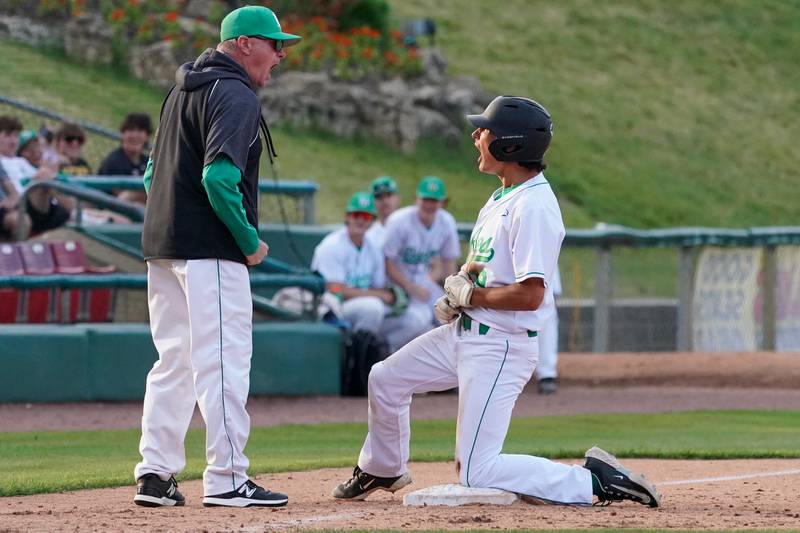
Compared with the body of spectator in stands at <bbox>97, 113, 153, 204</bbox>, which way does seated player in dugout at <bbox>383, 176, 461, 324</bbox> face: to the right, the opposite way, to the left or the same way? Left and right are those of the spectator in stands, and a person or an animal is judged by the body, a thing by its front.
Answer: the same way

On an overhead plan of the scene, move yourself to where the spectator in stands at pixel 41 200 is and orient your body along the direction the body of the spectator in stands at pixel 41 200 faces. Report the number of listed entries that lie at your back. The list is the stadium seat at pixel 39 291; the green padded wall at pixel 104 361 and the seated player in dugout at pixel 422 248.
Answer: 0

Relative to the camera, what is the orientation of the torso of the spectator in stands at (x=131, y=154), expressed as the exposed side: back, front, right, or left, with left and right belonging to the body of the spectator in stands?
front

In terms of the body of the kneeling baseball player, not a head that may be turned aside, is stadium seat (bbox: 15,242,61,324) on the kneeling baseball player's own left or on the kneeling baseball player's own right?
on the kneeling baseball player's own right

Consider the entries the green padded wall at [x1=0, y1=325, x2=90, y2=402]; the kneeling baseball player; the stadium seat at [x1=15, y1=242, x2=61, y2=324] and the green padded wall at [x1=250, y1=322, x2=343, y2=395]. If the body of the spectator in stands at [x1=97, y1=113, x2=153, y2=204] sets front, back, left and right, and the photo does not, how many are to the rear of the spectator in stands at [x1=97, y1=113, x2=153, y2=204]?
0

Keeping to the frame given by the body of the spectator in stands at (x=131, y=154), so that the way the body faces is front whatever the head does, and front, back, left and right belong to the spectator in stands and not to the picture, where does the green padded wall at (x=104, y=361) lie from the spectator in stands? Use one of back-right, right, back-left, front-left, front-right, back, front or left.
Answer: front

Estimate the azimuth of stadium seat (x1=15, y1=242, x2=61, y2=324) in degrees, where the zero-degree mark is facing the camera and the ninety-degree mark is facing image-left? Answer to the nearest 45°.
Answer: approximately 315°

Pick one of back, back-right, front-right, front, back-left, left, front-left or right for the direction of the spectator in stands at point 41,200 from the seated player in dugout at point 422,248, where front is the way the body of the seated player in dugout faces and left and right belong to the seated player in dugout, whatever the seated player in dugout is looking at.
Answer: right

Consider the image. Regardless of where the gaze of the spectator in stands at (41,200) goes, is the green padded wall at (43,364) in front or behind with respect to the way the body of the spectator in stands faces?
in front

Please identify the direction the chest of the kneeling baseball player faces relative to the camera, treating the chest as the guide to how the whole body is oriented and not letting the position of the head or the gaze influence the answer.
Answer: to the viewer's left

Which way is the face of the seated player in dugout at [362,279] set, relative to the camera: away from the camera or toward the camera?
toward the camera

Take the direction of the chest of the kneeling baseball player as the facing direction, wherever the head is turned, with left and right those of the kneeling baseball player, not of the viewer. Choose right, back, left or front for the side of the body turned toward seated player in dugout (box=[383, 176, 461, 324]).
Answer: right

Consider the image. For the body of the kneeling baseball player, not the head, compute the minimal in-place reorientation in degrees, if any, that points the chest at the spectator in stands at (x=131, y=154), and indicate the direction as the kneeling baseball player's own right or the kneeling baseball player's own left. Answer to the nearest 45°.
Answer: approximately 45° to the kneeling baseball player's own right

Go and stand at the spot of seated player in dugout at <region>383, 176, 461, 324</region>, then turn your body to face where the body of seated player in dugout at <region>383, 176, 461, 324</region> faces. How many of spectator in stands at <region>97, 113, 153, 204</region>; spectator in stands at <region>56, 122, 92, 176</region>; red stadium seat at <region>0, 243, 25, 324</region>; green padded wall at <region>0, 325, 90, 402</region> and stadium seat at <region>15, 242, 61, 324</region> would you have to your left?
0

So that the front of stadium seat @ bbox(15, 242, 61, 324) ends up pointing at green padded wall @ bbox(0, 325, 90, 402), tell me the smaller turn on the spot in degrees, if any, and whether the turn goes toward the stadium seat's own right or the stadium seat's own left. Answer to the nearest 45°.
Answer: approximately 45° to the stadium seat's own right

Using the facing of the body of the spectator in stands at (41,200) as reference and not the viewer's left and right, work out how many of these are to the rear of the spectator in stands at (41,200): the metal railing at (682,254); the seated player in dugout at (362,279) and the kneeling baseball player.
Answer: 0

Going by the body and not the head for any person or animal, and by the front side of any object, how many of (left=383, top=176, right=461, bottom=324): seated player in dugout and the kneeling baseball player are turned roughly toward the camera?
1

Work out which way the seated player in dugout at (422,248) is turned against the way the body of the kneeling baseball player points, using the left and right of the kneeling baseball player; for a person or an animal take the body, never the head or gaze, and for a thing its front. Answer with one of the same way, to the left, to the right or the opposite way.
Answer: to the left

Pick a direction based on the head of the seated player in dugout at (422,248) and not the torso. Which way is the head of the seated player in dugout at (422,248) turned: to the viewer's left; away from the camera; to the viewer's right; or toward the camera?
toward the camera
